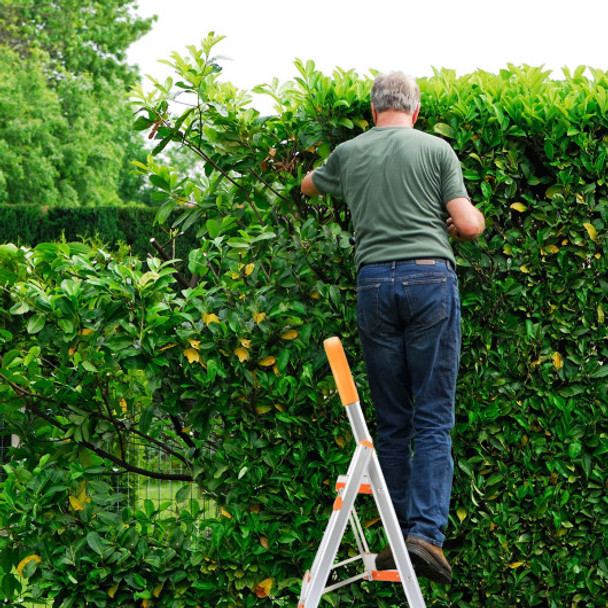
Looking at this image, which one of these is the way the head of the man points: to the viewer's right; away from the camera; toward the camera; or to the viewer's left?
away from the camera

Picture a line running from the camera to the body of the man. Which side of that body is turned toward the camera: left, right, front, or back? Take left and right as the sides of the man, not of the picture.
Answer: back

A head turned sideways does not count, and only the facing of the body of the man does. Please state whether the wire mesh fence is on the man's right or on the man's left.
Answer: on the man's left

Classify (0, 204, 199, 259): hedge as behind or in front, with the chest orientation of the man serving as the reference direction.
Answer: in front
